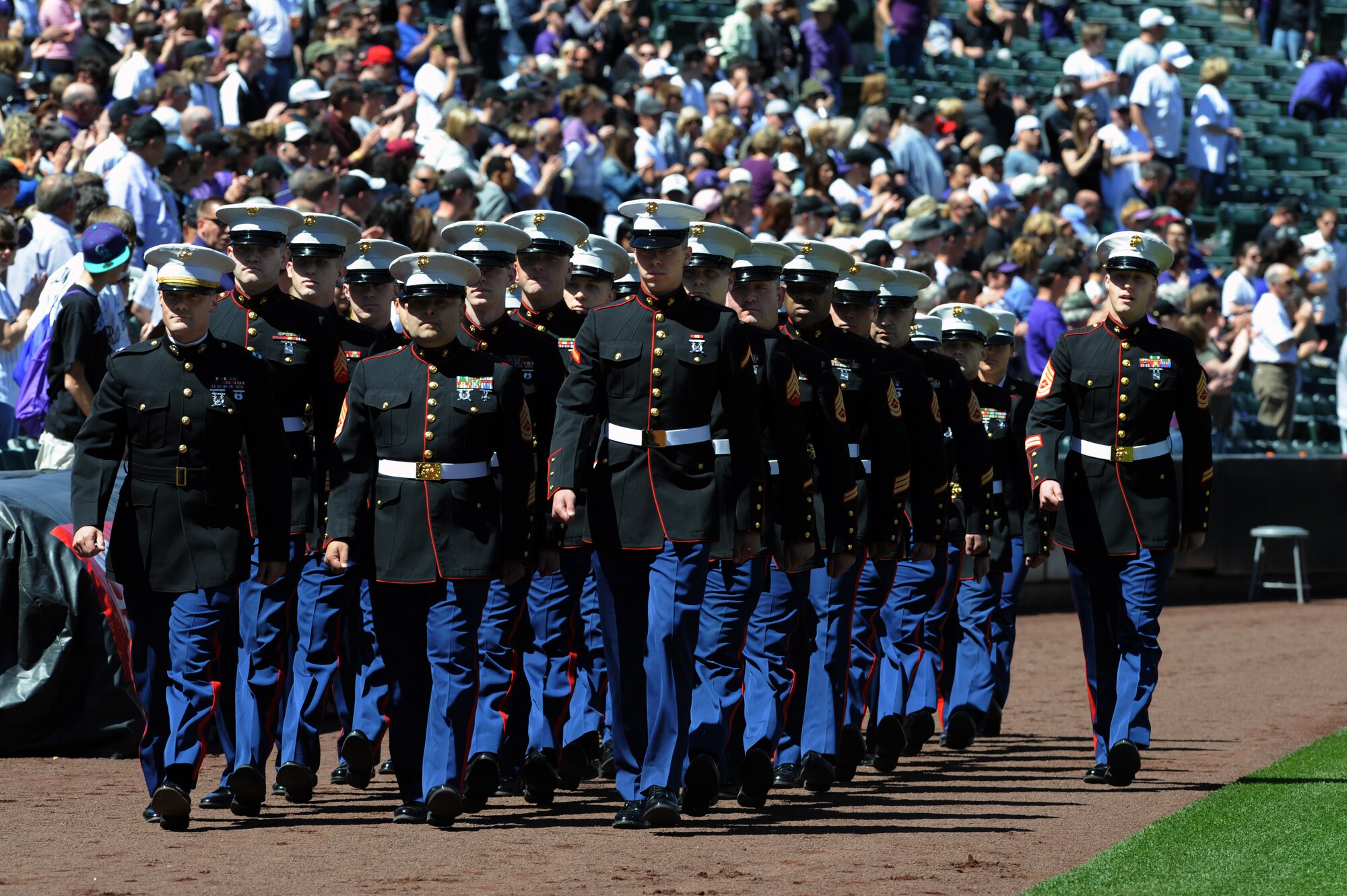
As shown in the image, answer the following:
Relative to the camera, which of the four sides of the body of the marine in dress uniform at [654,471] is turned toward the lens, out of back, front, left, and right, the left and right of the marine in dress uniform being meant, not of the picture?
front

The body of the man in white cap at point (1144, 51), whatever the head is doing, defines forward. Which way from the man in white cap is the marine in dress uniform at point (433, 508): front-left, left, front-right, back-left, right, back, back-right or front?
right

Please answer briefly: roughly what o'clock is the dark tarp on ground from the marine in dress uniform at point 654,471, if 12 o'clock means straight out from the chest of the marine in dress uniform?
The dark tarp on ground is roughly at 4 o'clock from the marine in dress uniform.

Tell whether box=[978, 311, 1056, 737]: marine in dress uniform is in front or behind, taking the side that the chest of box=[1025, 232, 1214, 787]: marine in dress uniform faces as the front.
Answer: behind

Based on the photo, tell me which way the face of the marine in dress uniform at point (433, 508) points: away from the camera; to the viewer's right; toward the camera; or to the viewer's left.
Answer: toward the camera

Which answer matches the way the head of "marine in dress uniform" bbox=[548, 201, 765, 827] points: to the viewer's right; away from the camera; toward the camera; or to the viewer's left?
toward the camera

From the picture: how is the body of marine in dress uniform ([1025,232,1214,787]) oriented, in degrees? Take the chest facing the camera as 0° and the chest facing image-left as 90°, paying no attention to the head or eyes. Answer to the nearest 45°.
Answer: approximately 0°

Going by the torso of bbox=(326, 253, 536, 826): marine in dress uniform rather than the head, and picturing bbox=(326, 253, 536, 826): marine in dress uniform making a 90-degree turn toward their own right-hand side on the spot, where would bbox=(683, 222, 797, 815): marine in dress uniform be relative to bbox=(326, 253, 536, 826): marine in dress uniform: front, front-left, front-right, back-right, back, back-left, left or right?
back

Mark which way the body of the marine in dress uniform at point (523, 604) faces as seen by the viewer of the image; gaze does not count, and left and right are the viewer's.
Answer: facing the viewer

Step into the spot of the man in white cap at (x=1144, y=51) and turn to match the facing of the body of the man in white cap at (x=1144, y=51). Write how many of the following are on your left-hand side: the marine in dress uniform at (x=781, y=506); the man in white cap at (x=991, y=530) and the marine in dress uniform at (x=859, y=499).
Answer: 0

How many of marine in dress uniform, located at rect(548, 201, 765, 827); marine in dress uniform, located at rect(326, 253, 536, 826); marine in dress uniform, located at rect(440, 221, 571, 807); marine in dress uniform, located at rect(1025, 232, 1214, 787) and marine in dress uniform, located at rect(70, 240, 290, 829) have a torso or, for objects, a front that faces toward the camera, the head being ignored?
5

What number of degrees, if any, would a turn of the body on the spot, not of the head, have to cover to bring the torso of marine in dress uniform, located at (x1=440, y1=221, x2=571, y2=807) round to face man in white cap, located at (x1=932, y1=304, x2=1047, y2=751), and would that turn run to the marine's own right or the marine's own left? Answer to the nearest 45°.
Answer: approximately 135° to the marine's own left
